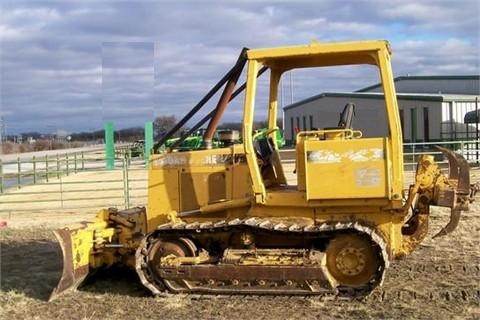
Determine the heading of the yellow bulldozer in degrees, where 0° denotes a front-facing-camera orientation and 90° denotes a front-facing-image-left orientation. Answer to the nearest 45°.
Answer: approximately 90°

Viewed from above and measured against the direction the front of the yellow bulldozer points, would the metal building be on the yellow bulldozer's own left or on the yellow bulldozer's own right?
on the yellow bulldozer's own right
